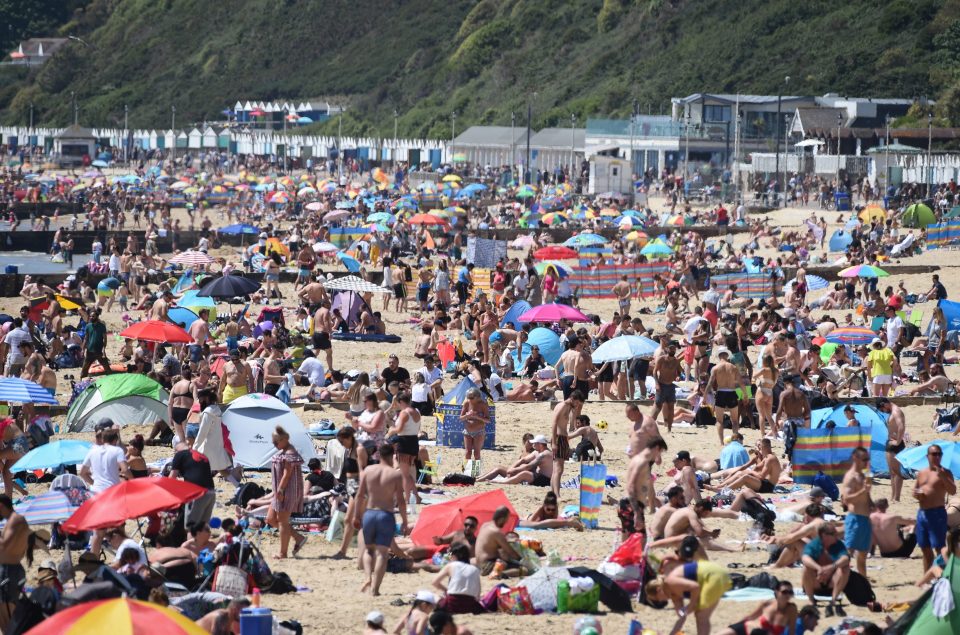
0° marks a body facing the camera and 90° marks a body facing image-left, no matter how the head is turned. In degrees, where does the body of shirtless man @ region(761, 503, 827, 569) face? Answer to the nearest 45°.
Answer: approximately 90°

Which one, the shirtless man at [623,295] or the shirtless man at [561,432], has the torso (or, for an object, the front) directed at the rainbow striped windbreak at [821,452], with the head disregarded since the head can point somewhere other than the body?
the shirtless man at [561,432]

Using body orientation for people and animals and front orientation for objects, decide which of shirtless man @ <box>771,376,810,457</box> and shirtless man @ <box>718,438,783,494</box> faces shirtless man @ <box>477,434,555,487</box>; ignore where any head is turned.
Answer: shirtless man @ <box>718,438,783,494</box>

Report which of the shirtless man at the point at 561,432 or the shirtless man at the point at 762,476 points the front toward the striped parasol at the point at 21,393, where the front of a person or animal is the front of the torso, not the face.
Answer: the shirtless man at the point at 762,476

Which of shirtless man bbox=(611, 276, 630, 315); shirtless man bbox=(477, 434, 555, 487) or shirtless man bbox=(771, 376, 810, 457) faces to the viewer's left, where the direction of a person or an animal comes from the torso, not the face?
shirtless man bbox=(477, 434, 555, 487)

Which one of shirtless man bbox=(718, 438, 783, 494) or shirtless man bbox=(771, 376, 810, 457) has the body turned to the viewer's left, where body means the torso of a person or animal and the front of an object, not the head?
shirtless man bbox=(718, 438, 783, 494)

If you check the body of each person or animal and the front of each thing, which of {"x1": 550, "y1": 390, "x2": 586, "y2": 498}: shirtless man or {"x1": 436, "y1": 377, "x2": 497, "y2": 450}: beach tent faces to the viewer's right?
the shirtless man

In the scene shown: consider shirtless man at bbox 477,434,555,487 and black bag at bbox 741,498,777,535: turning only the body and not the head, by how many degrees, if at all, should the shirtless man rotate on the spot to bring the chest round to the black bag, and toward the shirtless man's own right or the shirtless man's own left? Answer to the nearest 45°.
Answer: approximately 135° to the shirtless man's own left
